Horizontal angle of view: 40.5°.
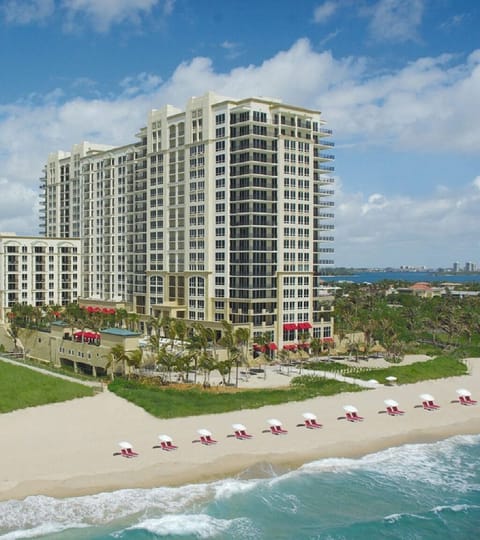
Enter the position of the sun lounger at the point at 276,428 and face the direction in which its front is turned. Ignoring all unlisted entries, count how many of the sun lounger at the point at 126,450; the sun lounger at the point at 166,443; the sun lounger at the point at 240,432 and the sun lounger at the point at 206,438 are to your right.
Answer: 4

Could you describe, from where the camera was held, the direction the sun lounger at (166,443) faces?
facing the viewer and to the right of the viewer

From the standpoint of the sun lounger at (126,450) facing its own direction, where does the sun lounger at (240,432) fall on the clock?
the sun lounger at (240,432) is roughly at 10 o'clock from the sun lounger at (126,450).

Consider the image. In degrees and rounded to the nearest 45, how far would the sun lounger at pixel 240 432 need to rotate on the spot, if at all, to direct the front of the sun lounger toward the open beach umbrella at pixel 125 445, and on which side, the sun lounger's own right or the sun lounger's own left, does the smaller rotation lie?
approximately 90° to the sun lounger's own right

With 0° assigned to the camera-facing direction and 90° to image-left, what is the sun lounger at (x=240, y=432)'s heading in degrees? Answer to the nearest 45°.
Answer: approximately 315°

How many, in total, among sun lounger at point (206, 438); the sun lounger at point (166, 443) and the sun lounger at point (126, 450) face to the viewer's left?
0

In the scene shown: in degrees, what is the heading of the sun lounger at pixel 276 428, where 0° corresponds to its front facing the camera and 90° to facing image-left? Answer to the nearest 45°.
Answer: approximately 315°

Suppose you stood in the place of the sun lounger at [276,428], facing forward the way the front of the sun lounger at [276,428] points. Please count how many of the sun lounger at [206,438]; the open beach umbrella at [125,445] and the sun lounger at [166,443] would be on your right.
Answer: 3

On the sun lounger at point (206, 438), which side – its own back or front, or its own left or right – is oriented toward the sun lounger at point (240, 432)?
left

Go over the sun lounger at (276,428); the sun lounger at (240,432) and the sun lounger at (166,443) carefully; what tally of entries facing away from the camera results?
0
